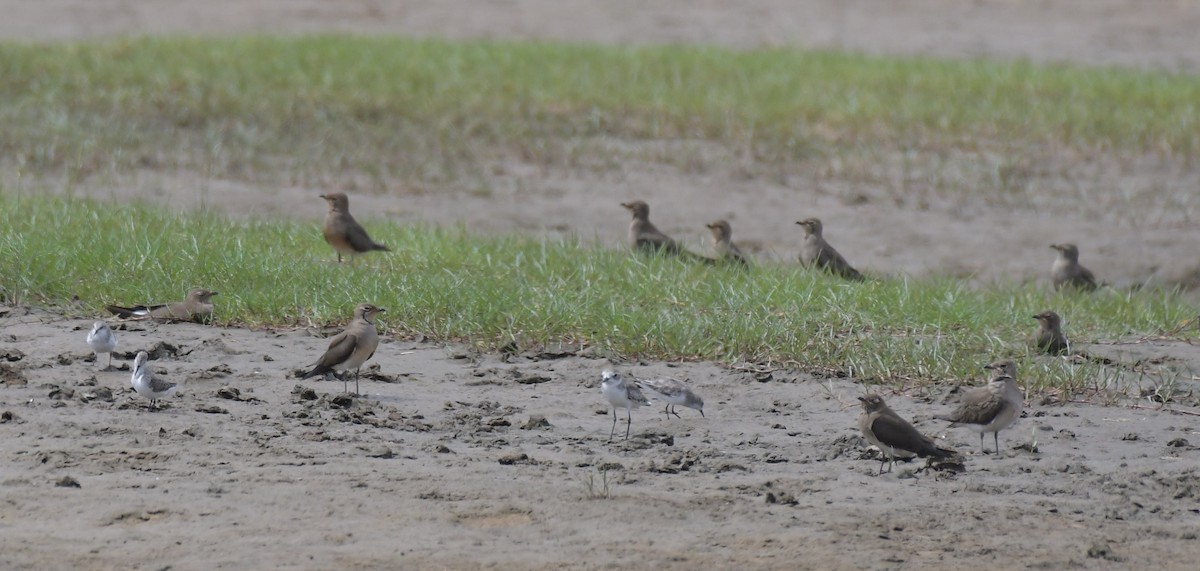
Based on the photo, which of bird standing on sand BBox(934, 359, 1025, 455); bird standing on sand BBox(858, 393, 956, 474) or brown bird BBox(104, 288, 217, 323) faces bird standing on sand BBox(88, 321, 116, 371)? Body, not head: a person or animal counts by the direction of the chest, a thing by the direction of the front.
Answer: bird standing on sand BBox(858, 393, 956, 474)

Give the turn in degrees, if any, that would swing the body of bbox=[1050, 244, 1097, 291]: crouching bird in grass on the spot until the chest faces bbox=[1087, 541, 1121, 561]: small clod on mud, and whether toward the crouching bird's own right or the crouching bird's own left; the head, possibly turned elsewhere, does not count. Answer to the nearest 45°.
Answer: approximately 90° to the crouching bird's own left

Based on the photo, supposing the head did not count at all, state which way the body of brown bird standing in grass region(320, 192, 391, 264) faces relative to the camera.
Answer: to the viewer's left

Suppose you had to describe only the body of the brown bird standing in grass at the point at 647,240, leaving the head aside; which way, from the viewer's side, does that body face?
to the viewer's left

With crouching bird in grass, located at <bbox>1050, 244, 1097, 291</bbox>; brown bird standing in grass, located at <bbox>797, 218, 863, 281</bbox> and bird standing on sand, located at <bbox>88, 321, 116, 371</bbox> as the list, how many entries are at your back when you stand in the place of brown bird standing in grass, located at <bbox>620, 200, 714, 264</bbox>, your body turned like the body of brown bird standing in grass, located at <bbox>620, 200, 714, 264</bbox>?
2

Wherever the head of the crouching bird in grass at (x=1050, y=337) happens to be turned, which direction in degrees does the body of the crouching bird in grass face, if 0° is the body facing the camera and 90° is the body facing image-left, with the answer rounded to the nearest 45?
approximately 45°

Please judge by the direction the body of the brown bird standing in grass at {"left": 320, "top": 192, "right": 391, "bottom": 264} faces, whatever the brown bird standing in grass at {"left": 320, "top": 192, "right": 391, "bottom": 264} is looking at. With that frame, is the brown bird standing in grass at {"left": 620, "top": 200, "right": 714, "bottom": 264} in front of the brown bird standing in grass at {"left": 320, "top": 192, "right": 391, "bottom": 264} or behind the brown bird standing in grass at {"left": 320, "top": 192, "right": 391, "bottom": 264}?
behind

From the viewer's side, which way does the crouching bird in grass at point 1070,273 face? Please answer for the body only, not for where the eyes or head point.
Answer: to the viewer's left

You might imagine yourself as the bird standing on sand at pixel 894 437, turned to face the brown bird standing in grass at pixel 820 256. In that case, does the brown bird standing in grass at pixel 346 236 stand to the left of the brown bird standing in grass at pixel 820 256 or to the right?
left

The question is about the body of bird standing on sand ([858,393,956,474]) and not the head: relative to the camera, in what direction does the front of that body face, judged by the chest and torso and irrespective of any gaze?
to the viewer's left

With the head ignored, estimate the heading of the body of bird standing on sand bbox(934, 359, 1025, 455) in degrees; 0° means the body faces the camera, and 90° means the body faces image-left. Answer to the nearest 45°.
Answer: approximately 270°

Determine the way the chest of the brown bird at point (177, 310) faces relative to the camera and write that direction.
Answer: to the viewer's right

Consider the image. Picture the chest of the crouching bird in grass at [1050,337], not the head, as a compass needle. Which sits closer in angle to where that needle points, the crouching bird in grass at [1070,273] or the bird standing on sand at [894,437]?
the bird standing on sand

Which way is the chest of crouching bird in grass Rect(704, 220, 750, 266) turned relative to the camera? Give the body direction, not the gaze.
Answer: to the viewer's left

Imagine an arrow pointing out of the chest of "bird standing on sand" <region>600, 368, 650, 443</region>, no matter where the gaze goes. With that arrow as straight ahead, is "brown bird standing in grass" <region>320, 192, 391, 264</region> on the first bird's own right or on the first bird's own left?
on the first bird's own right
